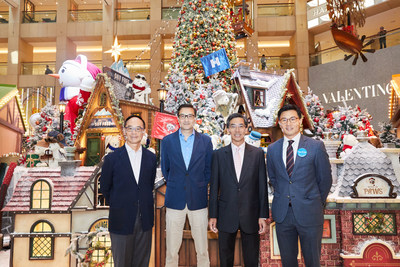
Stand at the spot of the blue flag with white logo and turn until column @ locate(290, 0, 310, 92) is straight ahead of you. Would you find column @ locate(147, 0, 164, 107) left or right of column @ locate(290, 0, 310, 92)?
left

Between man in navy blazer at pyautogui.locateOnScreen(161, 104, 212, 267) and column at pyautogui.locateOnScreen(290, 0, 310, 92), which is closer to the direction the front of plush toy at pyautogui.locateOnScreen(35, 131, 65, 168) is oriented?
the man in navy blazer

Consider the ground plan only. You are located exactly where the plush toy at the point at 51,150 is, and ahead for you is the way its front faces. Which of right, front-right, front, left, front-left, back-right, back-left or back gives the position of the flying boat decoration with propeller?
left

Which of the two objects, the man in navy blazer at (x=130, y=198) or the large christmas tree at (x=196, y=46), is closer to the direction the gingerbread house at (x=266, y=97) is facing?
the man in navy blazer

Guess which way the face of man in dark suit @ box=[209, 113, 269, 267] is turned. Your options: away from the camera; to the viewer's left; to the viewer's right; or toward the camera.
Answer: toward the camera

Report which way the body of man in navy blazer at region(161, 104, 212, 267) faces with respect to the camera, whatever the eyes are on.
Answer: toward the camera

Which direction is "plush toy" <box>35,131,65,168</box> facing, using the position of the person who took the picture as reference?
facing the viewer and to the left of the viewer

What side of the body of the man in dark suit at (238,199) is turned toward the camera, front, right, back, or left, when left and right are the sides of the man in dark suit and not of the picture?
front

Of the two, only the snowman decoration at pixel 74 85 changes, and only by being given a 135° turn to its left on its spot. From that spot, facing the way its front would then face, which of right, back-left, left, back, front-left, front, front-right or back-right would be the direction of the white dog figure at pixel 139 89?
front

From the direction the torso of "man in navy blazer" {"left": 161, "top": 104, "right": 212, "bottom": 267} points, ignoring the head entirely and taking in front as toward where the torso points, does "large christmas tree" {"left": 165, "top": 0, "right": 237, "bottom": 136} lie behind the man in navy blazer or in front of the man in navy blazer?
behind
